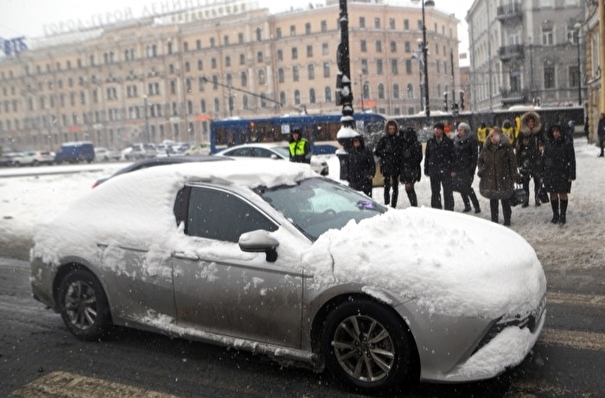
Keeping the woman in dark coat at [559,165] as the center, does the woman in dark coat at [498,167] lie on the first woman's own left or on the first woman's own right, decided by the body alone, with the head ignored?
on the first woman's own right

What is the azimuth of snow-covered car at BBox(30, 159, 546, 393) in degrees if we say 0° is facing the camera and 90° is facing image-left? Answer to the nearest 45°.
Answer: approximately 315°

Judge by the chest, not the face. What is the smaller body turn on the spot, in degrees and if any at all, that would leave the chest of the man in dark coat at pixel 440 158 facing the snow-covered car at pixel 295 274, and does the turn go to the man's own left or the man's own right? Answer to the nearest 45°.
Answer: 0° — they already face it

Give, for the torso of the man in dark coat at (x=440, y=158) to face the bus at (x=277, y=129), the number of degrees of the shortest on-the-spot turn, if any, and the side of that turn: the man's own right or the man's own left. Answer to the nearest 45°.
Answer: approximately 180°

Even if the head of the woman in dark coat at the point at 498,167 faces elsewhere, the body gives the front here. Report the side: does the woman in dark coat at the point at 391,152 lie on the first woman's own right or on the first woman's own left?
on the first woman's own right

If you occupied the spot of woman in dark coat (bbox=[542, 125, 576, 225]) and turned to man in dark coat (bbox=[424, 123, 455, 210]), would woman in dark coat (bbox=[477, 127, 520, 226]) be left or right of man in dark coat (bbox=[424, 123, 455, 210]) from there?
left

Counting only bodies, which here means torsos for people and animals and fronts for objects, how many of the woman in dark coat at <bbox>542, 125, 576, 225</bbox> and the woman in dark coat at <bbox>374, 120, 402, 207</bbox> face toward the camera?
2

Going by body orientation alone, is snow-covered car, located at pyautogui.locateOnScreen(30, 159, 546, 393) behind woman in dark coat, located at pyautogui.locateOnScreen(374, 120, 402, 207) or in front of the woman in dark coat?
in front
